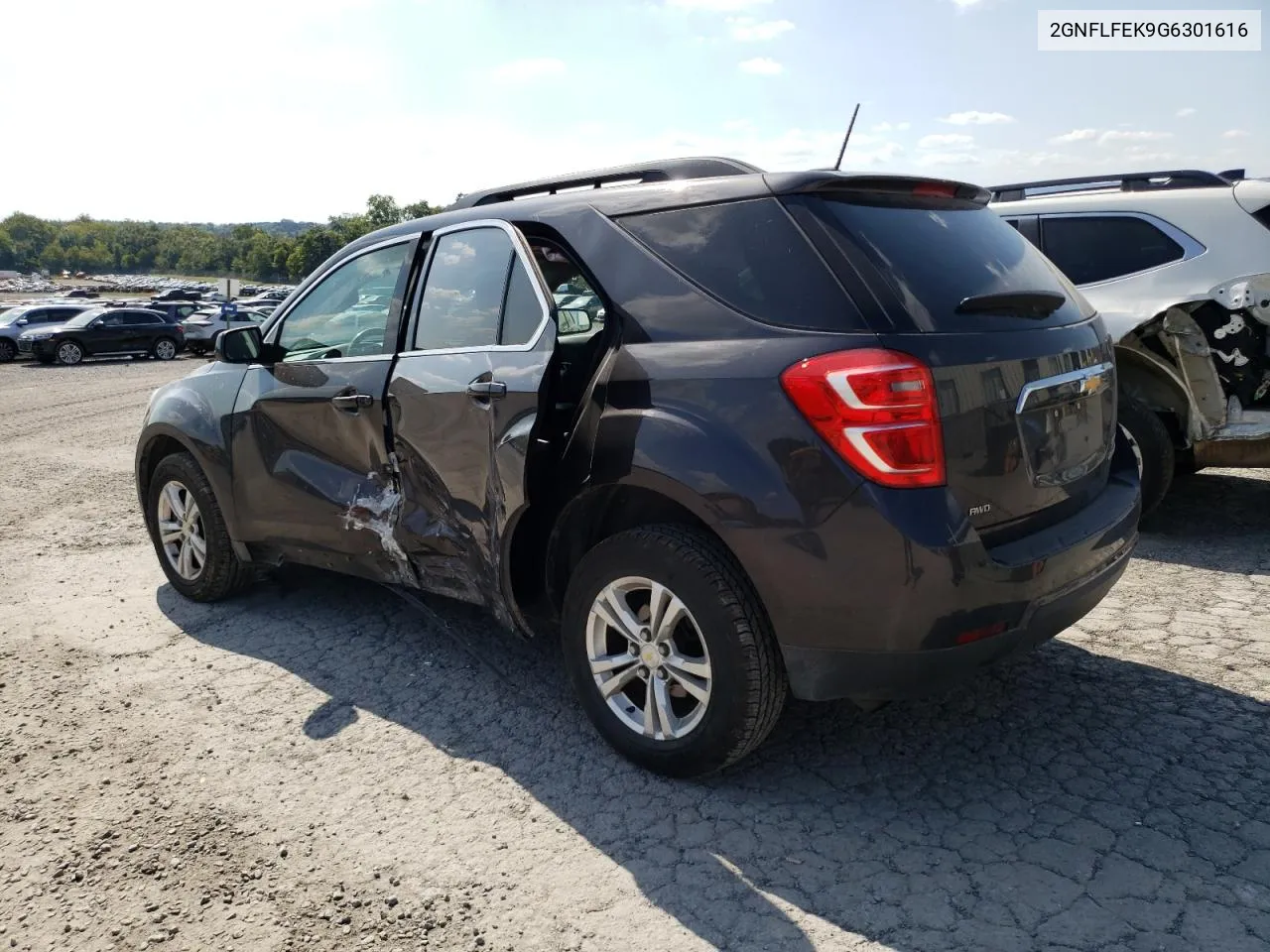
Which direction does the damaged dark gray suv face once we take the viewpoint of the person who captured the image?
facing away from the viewer and to the left of the viewer

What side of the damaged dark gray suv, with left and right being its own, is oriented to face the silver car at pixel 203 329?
front

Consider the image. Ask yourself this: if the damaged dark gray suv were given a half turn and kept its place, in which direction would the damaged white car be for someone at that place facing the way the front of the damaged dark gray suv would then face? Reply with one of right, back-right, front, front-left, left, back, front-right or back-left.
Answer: left
